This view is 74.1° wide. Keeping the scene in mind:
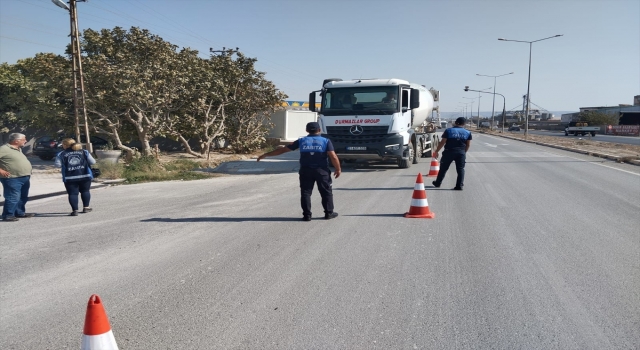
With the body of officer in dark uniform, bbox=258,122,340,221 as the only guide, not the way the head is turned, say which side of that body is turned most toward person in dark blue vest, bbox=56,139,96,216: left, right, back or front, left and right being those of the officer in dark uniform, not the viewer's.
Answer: left

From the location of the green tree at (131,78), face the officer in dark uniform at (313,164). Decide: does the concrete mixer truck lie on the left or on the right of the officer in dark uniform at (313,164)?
left

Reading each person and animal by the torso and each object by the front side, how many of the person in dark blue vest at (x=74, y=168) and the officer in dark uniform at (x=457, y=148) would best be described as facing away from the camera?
2

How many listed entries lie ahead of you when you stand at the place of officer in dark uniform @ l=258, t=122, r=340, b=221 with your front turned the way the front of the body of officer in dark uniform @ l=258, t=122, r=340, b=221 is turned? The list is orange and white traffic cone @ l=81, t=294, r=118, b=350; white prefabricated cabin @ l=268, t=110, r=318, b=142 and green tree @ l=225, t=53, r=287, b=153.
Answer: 2

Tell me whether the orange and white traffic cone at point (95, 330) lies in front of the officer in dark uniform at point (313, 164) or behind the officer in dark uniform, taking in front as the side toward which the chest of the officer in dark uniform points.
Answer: behind

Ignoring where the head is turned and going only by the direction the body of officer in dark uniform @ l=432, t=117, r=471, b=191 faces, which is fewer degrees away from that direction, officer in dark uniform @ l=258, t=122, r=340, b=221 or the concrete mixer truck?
the concrete mixer truck

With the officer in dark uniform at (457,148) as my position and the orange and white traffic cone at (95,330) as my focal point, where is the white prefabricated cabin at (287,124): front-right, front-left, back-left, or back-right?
back-right

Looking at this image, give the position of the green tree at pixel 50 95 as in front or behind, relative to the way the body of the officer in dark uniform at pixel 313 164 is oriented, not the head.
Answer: in front

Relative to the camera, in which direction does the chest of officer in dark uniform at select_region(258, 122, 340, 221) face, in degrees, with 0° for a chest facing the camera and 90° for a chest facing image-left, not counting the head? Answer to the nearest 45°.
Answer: approximately 180°

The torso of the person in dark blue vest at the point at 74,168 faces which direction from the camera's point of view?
away from the camera

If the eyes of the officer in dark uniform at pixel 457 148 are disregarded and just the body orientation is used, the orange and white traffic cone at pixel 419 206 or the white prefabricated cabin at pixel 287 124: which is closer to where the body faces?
the white prefabricated cabin

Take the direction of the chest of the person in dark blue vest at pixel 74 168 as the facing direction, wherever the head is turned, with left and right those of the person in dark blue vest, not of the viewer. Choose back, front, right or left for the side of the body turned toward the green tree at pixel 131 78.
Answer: front

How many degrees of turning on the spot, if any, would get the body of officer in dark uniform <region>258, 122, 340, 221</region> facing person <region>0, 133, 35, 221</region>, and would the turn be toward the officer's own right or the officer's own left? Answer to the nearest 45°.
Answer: approximately 90° to the officer's own left

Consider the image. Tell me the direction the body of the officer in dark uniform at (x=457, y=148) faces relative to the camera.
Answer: away from the camera

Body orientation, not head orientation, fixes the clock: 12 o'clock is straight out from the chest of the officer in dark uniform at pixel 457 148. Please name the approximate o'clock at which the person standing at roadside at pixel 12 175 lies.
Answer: The person standing at roadside is roughly at 8 o'clock from the officer in dark uniform.
